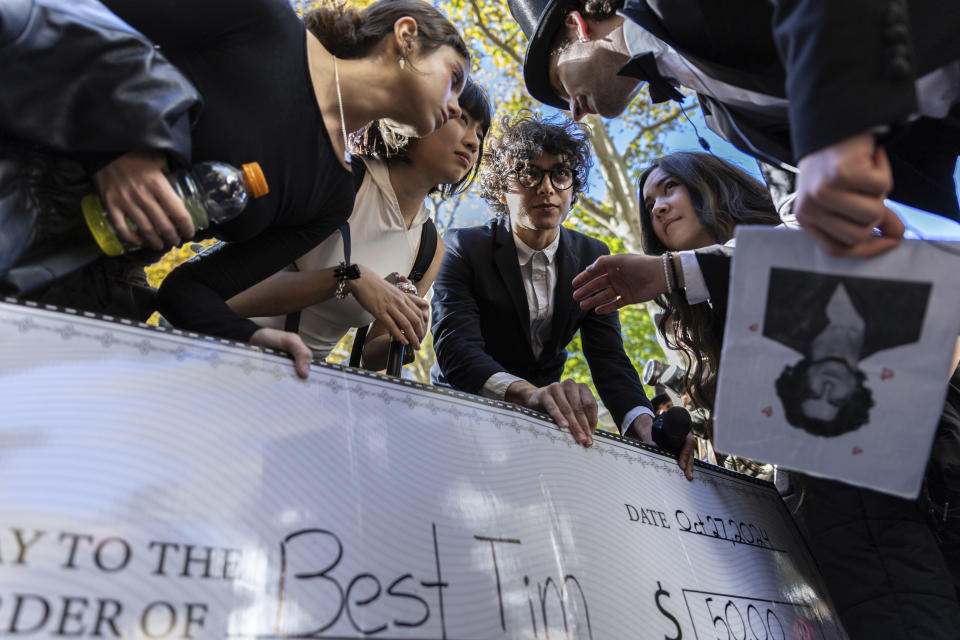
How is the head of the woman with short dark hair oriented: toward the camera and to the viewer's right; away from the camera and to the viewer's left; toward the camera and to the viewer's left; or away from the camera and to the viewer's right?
toward the camera and to the viewer's right

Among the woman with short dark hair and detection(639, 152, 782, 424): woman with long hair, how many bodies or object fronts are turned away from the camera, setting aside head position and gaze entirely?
0

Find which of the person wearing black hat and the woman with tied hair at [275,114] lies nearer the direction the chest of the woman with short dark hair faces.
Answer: the person wearing black hat

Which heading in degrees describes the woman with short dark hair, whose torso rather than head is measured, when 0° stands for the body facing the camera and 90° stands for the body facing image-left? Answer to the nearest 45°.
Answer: approximately 315°

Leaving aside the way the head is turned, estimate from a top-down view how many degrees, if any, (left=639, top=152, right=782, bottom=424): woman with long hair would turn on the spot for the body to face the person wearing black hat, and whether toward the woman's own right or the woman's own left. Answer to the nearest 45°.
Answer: approximately 45° to the woman's own left

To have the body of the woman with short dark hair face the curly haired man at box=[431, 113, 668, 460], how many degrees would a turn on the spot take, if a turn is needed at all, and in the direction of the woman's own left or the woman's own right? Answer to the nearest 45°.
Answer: approximately 90° to the woman's own left

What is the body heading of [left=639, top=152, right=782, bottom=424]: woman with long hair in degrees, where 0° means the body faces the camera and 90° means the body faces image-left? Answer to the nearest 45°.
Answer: approximately 45°

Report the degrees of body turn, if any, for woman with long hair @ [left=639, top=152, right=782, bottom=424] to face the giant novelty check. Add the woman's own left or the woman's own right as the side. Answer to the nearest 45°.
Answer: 0° — they already face it
